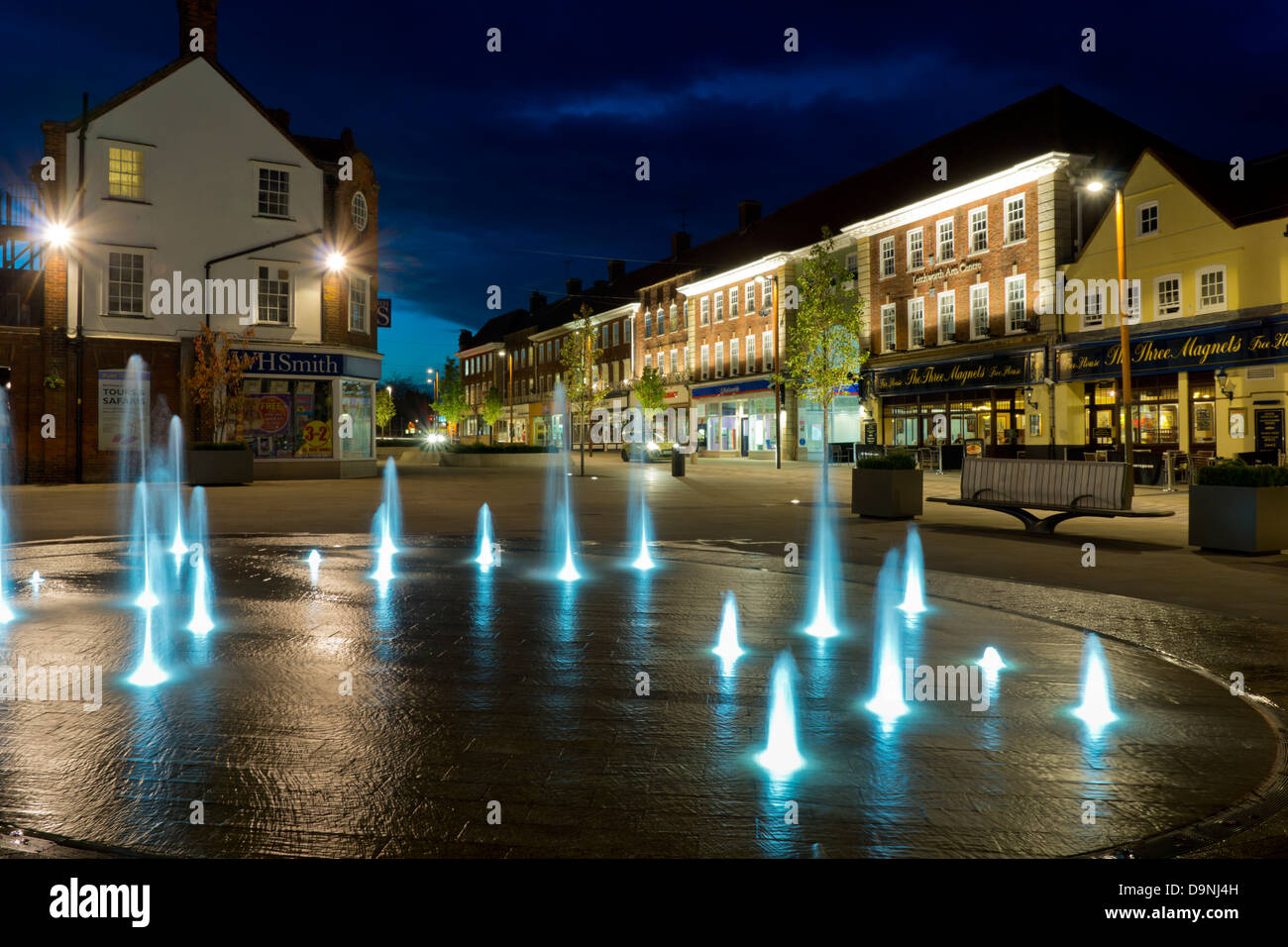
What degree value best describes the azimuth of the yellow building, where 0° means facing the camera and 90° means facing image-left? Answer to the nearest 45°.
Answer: approximately 45°

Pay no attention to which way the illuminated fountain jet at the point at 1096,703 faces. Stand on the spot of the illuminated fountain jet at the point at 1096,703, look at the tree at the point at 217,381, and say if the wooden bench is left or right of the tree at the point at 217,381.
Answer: right

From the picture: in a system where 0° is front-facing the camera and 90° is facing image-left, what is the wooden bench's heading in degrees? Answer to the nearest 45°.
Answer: approximately 0°

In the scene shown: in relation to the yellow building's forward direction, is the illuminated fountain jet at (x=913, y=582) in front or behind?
in front

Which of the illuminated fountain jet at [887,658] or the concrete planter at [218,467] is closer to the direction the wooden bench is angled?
the illuminated fountain jet

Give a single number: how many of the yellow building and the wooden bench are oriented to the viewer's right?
0

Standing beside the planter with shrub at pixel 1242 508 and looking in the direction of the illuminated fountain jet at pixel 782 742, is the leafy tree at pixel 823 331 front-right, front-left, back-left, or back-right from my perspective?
back-right

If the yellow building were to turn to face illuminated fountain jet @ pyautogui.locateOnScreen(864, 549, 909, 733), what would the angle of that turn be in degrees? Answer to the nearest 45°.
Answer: approximately 45° to its left

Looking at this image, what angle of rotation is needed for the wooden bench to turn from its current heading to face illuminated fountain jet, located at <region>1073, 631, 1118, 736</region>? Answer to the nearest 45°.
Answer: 0° — it already faces it
